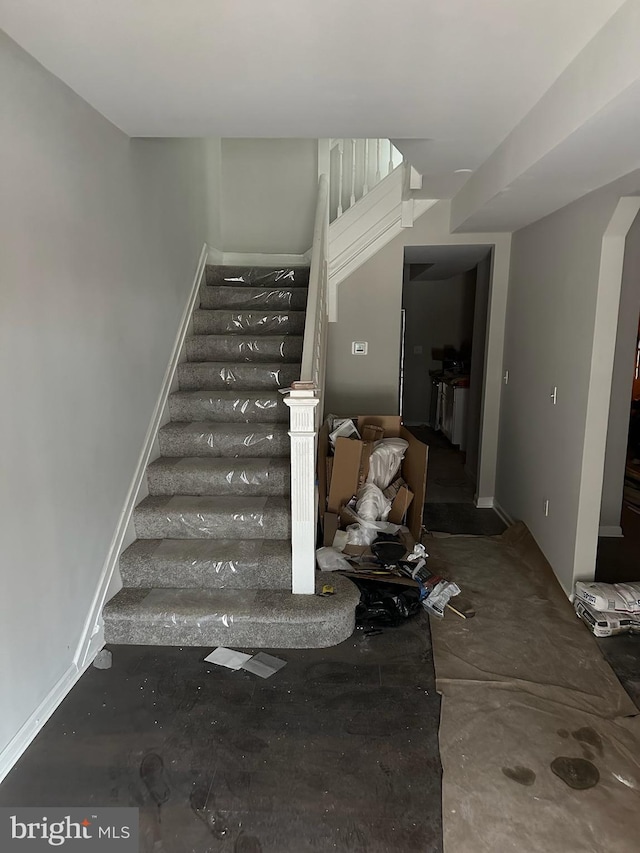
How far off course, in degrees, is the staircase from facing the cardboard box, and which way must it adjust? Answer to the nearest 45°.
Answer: approximately 135° to its left

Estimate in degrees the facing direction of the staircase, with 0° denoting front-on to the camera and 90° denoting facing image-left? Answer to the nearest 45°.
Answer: approximately 0°

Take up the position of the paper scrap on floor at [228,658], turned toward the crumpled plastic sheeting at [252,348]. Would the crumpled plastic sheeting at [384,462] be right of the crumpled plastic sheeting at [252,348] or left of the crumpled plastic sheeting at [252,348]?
right

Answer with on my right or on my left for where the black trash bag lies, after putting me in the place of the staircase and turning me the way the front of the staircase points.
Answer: on my left

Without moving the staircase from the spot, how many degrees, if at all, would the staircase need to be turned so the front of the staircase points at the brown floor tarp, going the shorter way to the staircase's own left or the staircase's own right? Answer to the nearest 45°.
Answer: approximately 45° to the staircase's own left

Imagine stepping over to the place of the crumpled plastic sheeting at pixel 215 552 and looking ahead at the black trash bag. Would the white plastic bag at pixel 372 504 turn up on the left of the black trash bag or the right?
left

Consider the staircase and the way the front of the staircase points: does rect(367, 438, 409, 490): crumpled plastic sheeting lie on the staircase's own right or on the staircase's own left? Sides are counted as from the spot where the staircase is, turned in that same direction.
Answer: on the staircase's own left

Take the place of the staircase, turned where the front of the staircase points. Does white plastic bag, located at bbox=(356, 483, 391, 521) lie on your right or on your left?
on your left
